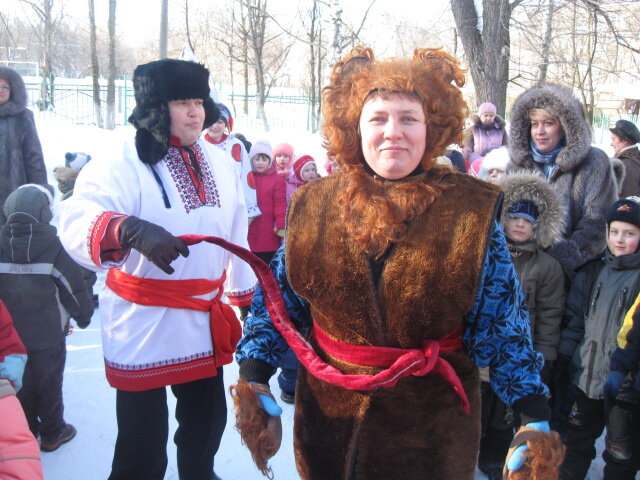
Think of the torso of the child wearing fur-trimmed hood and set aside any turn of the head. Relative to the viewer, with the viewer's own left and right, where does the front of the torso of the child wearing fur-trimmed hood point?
facing the viewer and to the left of the viewer

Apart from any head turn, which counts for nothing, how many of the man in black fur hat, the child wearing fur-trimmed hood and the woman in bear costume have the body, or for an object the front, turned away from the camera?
0

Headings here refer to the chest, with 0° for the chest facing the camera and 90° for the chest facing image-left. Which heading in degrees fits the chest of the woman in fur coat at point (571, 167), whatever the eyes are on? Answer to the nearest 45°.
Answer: approximately 45°

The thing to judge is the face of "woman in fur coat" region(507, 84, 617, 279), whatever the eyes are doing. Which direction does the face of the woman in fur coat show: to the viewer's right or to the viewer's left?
to the viewer's left

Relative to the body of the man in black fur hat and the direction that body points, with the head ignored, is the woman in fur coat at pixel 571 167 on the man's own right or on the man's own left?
on the man's own left

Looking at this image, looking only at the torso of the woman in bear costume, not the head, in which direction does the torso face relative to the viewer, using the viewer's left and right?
facing the viewer

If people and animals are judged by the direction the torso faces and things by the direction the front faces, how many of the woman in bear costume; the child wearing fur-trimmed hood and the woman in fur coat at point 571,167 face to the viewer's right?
0

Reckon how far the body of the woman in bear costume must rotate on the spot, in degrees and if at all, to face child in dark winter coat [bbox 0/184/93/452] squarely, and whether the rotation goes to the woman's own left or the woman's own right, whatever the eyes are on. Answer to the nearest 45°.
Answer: approximately 135° to the woman's own right

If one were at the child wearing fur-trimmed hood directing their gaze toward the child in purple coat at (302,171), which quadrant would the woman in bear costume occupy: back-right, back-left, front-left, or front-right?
back-left

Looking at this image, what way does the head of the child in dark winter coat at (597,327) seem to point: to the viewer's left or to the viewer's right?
to the viewer's left

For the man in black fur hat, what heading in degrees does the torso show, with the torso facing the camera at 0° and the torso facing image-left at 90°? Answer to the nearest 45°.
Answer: approximately 315°
